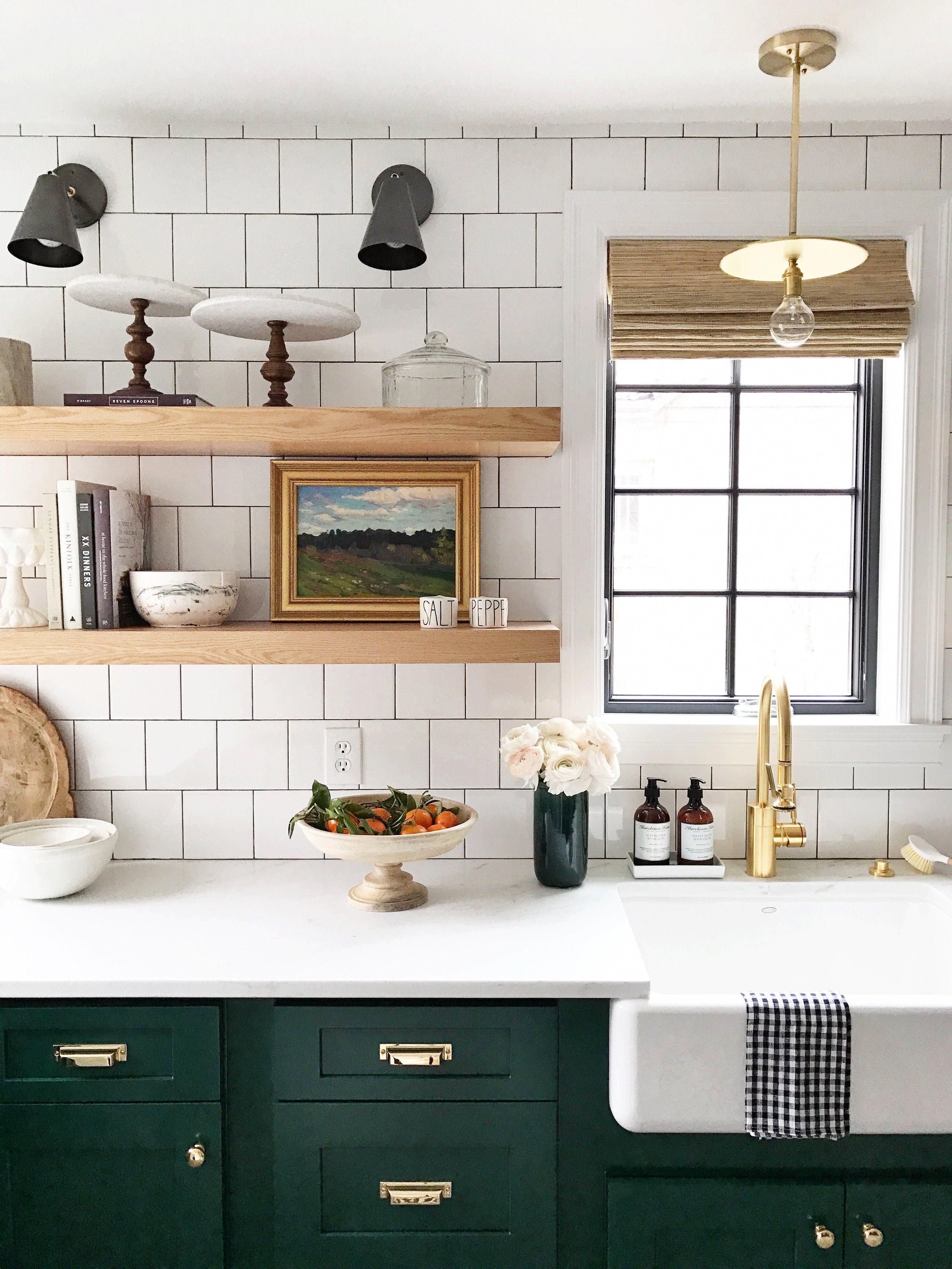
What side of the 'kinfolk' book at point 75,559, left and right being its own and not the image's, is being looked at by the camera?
right

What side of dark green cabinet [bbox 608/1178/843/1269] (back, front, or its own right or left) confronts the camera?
front

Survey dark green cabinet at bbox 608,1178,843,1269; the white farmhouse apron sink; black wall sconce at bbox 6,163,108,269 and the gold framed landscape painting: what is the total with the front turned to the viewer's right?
0

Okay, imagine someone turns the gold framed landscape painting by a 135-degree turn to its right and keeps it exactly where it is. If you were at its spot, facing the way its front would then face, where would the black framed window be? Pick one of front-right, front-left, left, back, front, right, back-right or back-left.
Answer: back-right

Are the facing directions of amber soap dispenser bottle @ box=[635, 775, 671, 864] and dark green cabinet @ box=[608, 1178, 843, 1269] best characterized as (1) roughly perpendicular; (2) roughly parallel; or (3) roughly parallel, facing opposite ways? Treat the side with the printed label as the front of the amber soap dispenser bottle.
roughly parallel

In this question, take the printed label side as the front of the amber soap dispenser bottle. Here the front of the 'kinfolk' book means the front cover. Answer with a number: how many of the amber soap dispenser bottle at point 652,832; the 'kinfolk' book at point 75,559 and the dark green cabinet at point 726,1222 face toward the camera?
2

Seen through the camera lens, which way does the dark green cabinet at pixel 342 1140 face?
facing the viewer

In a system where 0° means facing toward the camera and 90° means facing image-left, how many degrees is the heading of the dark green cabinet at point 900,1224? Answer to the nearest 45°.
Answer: approximately 0°

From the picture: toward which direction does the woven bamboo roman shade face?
toward the camera
